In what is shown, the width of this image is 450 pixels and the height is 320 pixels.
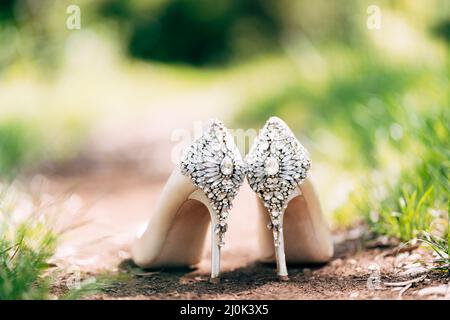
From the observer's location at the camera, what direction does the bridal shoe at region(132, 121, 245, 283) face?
facing away from the viewer and to the left of the viewer

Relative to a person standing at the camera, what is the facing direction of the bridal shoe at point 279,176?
facing away from the viewer
